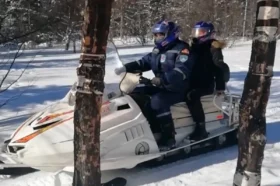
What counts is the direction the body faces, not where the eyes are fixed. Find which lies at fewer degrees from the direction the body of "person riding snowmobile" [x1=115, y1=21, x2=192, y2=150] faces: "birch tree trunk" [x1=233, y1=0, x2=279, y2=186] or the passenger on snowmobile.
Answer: the birch tree trunk

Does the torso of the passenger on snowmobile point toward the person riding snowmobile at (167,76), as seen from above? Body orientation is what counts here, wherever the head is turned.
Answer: yes

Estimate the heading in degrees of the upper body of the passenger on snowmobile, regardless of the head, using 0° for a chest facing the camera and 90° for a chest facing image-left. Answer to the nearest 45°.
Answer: approximately 45°

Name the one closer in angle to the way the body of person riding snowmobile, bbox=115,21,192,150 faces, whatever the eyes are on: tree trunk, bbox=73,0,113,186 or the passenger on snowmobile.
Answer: the tree trunk

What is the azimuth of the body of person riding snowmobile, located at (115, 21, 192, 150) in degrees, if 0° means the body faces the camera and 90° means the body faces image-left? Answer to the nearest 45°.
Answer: approximately 45°

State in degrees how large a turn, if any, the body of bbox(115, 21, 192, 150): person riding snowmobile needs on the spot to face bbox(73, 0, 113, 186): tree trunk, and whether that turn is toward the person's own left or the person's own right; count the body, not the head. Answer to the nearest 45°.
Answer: approximately 45° to the person's own left

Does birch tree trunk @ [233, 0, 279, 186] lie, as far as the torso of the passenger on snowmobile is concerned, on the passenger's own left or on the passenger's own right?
on the passenger's own left

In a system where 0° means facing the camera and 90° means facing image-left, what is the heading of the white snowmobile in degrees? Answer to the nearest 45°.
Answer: approximately 45°

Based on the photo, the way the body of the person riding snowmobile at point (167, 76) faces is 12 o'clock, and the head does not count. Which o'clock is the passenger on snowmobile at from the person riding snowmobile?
The passenger on snowmobile is roughly at 6 o'clock from the person riding snowmobile.
